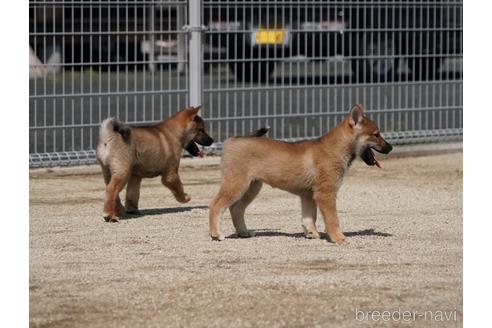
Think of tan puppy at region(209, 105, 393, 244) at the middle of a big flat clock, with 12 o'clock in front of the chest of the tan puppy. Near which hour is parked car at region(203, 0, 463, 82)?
The parked car is roughly at 9 o'clock from the tan puppy.

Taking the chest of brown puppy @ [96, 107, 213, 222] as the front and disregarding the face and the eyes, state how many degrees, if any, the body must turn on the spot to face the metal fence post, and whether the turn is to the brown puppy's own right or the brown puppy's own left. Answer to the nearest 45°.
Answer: approximately 45° to the brown puppy's own left

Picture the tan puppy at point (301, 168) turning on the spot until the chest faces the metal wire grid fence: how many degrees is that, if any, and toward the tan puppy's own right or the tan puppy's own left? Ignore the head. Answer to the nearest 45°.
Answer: approximately 90° to the tan puppy's own left

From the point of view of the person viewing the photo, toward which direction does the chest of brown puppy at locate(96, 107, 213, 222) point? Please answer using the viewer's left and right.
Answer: facing away from the viewer and to the right of the viewer

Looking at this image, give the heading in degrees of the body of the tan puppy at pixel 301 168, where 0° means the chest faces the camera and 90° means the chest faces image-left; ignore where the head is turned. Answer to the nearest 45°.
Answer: approximately 270°

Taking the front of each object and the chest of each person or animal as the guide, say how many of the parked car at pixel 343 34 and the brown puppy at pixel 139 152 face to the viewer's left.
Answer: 0

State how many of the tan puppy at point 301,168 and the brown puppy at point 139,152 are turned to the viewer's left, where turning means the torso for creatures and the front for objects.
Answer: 0

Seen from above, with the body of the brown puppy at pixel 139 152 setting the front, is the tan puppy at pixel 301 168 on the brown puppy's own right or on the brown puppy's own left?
on the brown puppy's own right

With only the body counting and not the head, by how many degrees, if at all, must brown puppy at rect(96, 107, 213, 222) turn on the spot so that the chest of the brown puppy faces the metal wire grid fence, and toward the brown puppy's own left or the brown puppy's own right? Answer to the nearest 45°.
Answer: approximately 45° to the brown puppy's own left
